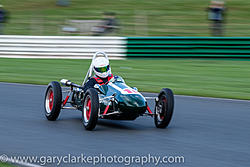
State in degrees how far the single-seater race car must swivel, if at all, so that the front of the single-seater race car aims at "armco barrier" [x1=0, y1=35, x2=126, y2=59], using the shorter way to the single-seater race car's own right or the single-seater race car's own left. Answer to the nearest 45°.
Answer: approximately 135° to the single-seater race car's own left

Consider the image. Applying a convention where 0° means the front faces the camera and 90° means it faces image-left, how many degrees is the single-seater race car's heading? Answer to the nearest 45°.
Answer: approximately 315°

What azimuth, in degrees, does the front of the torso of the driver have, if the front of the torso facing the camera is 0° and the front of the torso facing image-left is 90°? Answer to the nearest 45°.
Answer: approximately 315°

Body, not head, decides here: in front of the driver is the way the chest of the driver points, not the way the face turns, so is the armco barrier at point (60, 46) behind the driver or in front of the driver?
behind

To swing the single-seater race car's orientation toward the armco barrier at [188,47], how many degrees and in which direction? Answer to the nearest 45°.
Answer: approximately 135° to its left
